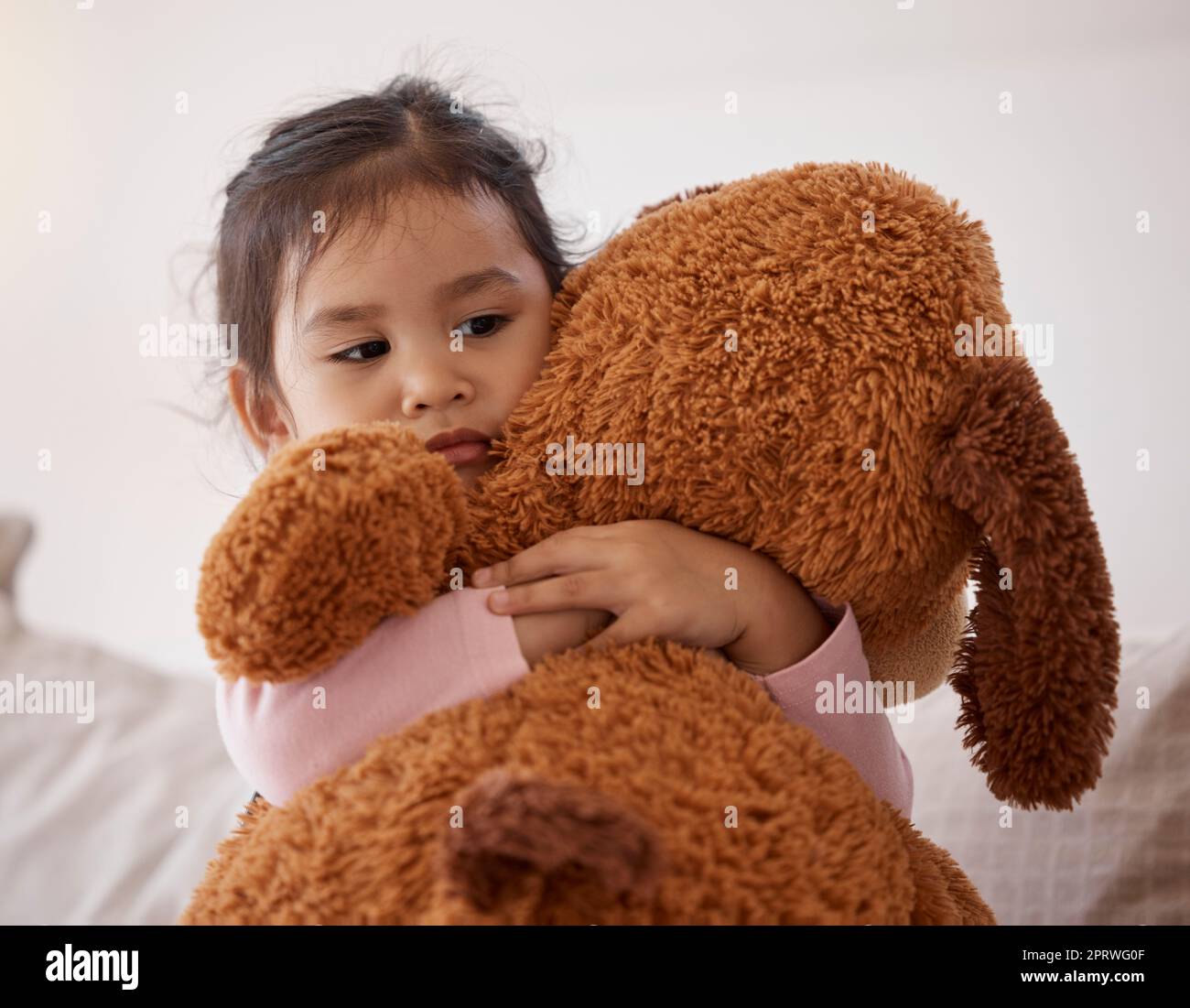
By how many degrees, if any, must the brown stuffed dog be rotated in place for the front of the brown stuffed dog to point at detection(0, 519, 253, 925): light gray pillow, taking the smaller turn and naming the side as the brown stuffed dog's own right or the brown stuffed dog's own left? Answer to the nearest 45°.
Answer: approximately 45° to the brown stuffed dog's own left

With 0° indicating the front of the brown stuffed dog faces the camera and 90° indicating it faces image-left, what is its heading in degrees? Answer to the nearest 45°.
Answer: approximately 180°
